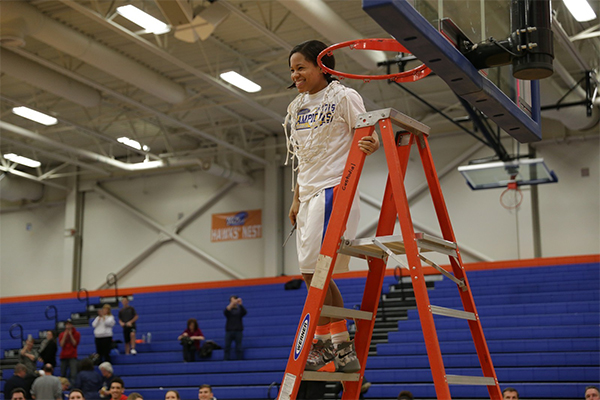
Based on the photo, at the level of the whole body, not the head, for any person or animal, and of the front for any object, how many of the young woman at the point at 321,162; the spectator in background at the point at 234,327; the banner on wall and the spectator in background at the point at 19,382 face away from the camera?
1

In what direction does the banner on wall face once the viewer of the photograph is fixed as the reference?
facing the viewer

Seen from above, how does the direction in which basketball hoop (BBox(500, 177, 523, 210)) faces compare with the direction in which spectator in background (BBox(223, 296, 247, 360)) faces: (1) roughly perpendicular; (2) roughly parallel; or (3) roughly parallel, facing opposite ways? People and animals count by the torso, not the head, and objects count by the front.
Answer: roughly parallel

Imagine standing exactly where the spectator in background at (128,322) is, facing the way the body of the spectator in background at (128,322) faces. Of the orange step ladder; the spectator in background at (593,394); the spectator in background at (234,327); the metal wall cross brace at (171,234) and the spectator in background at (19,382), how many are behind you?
1

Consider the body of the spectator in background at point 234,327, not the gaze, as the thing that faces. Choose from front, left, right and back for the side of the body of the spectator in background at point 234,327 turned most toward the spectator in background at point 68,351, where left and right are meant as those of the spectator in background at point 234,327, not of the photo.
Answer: right

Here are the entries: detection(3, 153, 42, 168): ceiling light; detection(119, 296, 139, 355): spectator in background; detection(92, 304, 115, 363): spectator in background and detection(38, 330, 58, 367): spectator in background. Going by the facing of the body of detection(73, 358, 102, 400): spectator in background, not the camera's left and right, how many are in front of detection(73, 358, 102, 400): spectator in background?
4

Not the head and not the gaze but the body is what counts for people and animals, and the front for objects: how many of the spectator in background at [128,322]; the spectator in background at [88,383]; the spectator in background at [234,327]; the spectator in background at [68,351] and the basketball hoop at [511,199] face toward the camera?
4

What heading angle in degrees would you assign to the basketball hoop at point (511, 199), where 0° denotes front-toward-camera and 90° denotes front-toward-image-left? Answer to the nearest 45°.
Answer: approximately 0°

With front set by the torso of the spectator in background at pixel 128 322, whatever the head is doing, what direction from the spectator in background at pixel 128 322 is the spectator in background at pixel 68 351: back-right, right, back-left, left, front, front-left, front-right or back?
front-right

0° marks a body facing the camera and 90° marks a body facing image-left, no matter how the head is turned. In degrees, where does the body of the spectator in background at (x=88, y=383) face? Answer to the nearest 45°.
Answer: approximately 180°

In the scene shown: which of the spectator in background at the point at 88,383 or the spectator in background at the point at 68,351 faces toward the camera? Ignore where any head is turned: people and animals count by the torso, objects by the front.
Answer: the spectator in background at the point at 68,351

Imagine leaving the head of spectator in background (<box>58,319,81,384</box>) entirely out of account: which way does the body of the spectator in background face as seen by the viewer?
toward the camera

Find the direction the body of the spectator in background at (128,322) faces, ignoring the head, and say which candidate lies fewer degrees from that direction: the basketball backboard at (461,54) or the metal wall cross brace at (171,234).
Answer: the basketball backboard

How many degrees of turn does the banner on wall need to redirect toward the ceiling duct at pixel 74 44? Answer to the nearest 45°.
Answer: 0° — it already faces it
